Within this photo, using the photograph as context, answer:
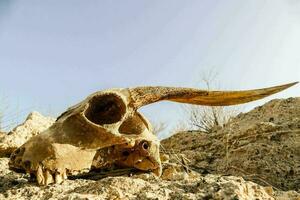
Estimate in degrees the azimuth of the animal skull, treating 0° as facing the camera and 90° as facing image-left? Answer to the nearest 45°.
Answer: approximately 90°

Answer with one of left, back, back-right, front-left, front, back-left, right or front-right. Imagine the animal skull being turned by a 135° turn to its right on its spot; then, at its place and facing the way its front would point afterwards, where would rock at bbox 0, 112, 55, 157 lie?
left
